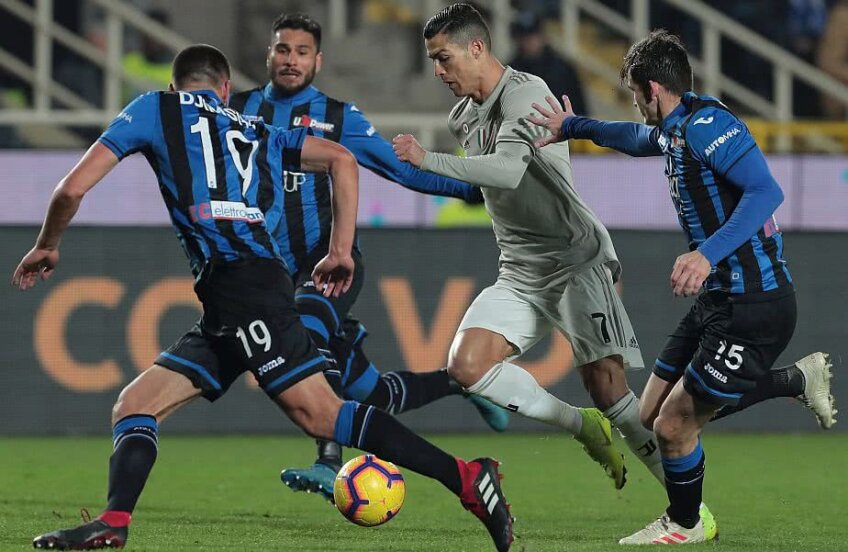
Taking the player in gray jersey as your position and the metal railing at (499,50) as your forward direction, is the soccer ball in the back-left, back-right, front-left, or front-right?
back-left

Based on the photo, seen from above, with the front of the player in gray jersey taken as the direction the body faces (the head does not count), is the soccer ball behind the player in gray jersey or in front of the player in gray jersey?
in front

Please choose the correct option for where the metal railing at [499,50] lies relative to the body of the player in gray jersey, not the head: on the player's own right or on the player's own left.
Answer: on the player's own right

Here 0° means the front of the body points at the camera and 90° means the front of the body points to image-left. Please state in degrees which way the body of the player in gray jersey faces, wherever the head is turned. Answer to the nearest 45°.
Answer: approximately 45°
